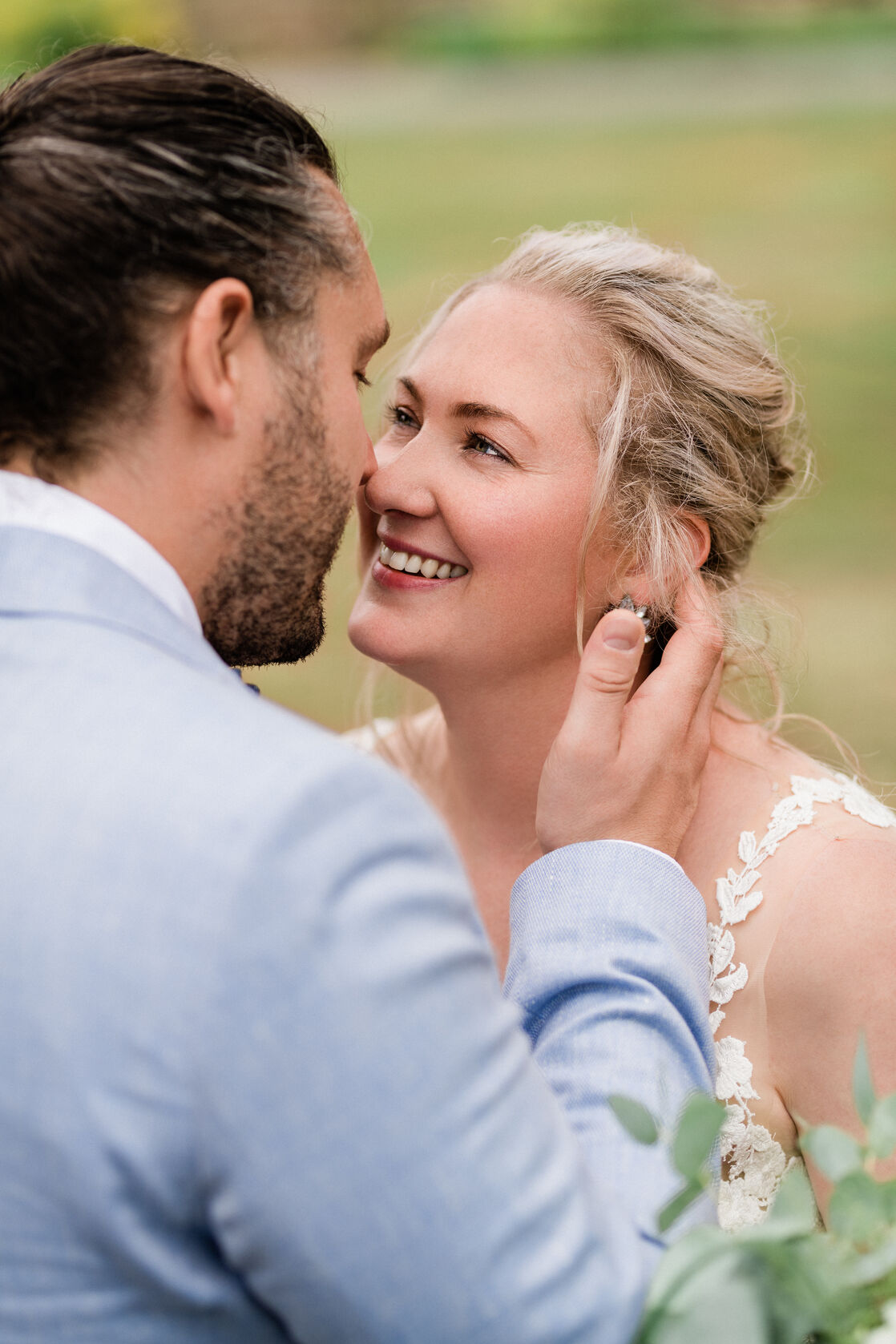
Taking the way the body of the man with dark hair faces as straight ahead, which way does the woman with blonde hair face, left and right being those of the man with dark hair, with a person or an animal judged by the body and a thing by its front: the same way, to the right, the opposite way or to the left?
the opposite way

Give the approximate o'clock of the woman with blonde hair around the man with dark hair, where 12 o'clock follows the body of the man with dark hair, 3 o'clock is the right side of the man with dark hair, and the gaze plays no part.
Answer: The woman with blonde hair is roughly at 11 o'clock from the man with dark hair.

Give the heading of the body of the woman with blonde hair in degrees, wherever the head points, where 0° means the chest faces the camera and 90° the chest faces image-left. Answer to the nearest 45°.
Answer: approximately 45°

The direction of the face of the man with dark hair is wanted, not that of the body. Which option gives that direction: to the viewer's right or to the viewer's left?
to the viewer's right

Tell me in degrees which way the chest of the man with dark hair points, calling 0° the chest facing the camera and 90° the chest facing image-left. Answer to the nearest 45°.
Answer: approximately 225°
